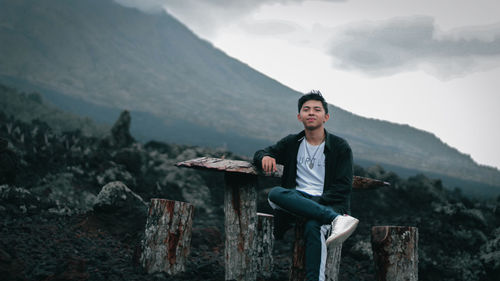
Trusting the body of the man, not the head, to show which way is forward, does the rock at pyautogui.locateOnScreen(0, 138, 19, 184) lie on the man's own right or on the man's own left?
on the man's own right

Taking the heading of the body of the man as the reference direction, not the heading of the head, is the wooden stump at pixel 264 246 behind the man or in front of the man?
behind

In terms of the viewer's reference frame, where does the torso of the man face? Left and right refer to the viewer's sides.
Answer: facing the viewer

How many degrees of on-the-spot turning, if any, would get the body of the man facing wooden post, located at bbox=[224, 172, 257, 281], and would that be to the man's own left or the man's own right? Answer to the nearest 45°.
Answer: approximately 135° to the man's own right
